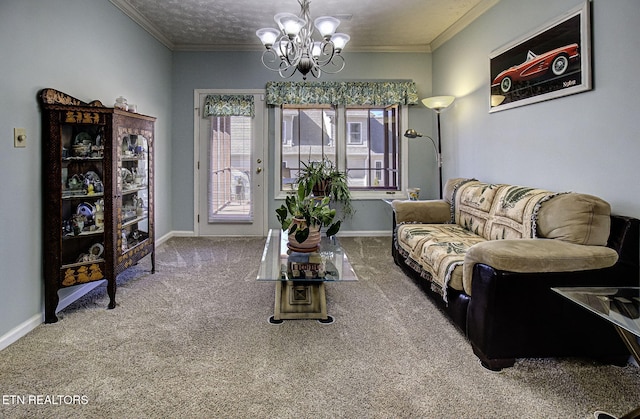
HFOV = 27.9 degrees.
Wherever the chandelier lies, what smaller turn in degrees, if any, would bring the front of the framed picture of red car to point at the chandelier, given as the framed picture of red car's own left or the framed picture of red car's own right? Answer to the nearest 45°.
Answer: approximately 45° to the framed picture of red car's own right

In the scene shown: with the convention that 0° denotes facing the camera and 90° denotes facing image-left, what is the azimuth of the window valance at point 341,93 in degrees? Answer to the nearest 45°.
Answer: approximately 0°

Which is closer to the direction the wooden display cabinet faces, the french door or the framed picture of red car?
the framed picture of red car

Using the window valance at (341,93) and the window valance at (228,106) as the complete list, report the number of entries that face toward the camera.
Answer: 2

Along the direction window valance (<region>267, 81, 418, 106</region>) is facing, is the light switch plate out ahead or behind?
ahead

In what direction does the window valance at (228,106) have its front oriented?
toward the camera

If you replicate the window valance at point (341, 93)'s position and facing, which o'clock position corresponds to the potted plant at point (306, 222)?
The potted plant is roughly at 12 o'clock from the window valance.

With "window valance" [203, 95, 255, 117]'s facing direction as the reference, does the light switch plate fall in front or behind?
in front

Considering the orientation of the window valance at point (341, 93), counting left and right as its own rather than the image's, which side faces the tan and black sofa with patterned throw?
front

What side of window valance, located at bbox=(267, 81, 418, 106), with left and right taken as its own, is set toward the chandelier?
front
